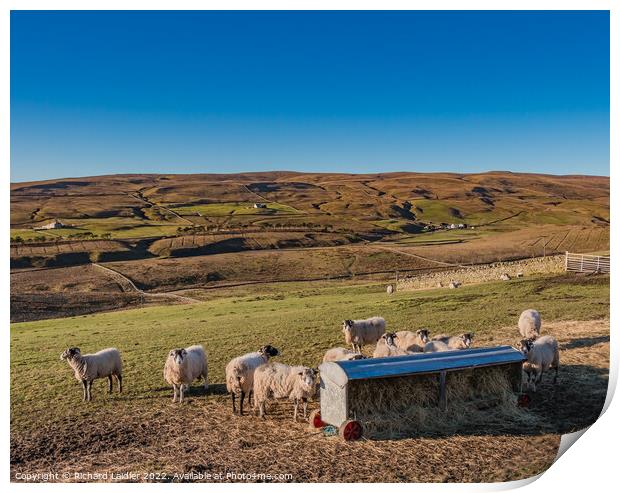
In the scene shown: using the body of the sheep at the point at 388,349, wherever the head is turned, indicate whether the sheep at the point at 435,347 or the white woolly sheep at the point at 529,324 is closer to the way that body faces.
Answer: the sheep

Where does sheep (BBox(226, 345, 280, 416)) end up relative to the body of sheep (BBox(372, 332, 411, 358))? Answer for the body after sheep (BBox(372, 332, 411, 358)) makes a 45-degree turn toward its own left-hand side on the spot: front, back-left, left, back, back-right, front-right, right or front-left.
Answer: right

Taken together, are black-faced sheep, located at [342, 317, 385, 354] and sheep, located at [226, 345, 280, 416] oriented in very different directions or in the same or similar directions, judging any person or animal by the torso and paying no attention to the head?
very different directions

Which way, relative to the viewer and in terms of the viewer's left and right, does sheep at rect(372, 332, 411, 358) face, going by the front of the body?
facing the viewer

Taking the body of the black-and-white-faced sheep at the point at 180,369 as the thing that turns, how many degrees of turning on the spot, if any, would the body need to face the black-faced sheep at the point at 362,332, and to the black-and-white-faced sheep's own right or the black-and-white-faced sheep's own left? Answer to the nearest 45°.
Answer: approximately 180°

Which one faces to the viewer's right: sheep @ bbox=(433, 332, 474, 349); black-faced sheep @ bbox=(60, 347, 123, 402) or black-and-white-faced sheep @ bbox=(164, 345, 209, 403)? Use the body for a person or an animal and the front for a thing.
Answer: the sheep

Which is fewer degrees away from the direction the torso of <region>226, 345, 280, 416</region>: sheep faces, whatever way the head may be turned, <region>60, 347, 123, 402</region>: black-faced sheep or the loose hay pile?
the loose hay pile

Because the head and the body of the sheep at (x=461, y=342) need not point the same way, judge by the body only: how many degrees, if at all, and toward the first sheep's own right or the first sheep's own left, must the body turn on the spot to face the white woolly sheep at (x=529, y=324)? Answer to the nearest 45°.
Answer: approximately 45° to the first sheep's own left

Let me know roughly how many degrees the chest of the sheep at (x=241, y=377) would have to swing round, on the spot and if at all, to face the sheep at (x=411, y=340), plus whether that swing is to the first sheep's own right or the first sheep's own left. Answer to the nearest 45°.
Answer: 0° — it already faces it
